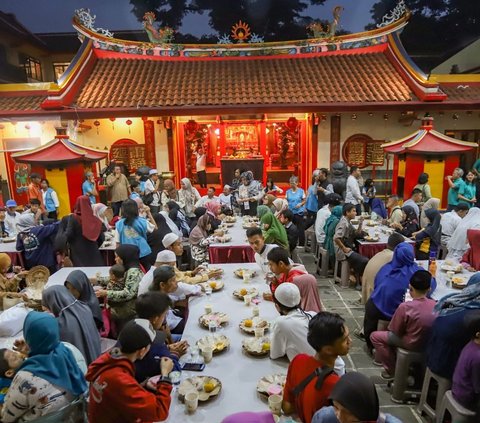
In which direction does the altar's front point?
toward the camera

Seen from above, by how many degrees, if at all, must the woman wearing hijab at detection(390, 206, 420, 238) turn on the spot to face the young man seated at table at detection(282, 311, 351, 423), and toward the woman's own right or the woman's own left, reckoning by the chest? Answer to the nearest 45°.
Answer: approximately 90° to the woman's own left

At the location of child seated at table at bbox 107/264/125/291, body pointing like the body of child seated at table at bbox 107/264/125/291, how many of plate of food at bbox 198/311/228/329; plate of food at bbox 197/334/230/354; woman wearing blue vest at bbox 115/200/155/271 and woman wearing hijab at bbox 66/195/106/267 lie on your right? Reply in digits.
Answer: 2

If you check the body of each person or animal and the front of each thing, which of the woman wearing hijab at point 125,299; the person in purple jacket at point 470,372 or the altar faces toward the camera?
the altar

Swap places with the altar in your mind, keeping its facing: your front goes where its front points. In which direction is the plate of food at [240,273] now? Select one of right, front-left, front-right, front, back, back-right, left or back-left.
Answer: front

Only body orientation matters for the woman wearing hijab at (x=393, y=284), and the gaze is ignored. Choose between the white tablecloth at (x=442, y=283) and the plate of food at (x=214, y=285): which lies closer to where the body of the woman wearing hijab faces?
the white tablecloth

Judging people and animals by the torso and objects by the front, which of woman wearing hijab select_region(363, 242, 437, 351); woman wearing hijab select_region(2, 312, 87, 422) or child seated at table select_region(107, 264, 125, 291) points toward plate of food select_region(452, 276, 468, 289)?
woman wearing hijab select_region(363, 242, 437, 351)

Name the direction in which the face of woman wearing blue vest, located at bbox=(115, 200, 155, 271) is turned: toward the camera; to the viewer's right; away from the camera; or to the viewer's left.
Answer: away from the camera

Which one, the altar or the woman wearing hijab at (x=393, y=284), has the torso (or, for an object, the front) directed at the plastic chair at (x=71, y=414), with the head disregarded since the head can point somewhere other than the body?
the altar

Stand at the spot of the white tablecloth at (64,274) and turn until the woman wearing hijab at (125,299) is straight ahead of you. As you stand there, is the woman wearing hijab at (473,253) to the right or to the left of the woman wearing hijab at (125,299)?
left

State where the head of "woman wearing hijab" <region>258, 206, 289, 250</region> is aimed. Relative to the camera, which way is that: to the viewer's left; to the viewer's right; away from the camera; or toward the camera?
to the viewer's left

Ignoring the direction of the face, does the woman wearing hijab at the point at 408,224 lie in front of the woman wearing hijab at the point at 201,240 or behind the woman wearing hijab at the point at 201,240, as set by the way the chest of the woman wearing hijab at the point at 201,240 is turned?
in front

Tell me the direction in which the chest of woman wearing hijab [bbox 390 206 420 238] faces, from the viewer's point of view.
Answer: to the viewer's left
